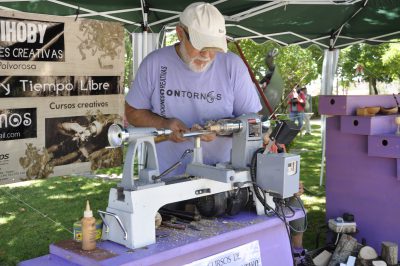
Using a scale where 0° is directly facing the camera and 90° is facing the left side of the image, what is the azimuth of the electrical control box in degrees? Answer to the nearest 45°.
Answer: approximately 315°

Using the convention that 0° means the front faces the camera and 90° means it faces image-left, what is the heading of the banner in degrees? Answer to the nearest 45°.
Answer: approximately 315°

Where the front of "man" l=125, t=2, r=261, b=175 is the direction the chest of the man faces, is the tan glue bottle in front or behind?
in front

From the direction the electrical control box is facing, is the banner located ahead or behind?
behind

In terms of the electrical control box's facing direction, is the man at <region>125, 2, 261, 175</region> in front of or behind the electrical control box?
behind

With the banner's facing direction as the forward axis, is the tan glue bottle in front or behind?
in front

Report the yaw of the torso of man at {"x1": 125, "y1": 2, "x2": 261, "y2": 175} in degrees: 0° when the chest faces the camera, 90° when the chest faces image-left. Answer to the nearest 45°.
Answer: approximately 0°

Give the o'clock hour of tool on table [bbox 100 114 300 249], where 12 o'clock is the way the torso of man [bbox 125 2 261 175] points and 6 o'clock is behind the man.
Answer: The tool on table is roughly at 12 o'clock from the man.
